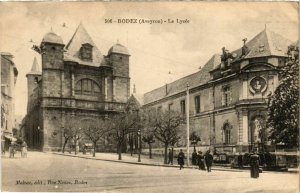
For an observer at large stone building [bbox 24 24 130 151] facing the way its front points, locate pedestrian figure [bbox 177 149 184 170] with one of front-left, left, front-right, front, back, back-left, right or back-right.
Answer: front-left

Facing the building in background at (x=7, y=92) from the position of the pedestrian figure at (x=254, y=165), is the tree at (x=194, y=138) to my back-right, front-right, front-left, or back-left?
front-right

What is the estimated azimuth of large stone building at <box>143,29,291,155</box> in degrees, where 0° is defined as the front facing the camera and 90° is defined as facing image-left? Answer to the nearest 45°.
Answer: approximately 45°

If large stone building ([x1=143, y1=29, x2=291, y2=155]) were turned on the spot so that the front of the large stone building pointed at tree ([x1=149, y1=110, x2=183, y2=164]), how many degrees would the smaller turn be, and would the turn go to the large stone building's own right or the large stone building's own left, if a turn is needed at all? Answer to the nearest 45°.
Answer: approximately 90° to the large stone building's own right

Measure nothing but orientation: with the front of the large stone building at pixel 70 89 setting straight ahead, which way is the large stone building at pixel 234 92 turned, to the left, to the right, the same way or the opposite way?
to the right

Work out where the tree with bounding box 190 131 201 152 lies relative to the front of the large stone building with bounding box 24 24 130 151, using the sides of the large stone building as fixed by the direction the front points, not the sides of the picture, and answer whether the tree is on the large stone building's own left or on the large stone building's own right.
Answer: on the large stone building's own left

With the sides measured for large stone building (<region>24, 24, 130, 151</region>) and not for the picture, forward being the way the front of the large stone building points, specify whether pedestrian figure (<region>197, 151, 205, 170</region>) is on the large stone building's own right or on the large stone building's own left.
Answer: on the large stone building's own left

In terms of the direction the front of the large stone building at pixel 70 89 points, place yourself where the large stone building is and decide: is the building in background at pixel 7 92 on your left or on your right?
on your right

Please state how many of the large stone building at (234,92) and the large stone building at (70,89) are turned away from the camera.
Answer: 0

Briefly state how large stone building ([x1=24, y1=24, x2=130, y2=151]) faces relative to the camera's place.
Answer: facing the viewer and to the right of the viewer

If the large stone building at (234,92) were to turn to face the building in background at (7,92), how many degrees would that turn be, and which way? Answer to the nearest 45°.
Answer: approximately 45° to its right

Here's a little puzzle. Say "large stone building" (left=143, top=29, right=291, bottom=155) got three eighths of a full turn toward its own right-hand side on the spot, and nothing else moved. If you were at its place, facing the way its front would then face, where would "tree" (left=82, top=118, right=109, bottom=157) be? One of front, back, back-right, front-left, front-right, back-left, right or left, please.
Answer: left
